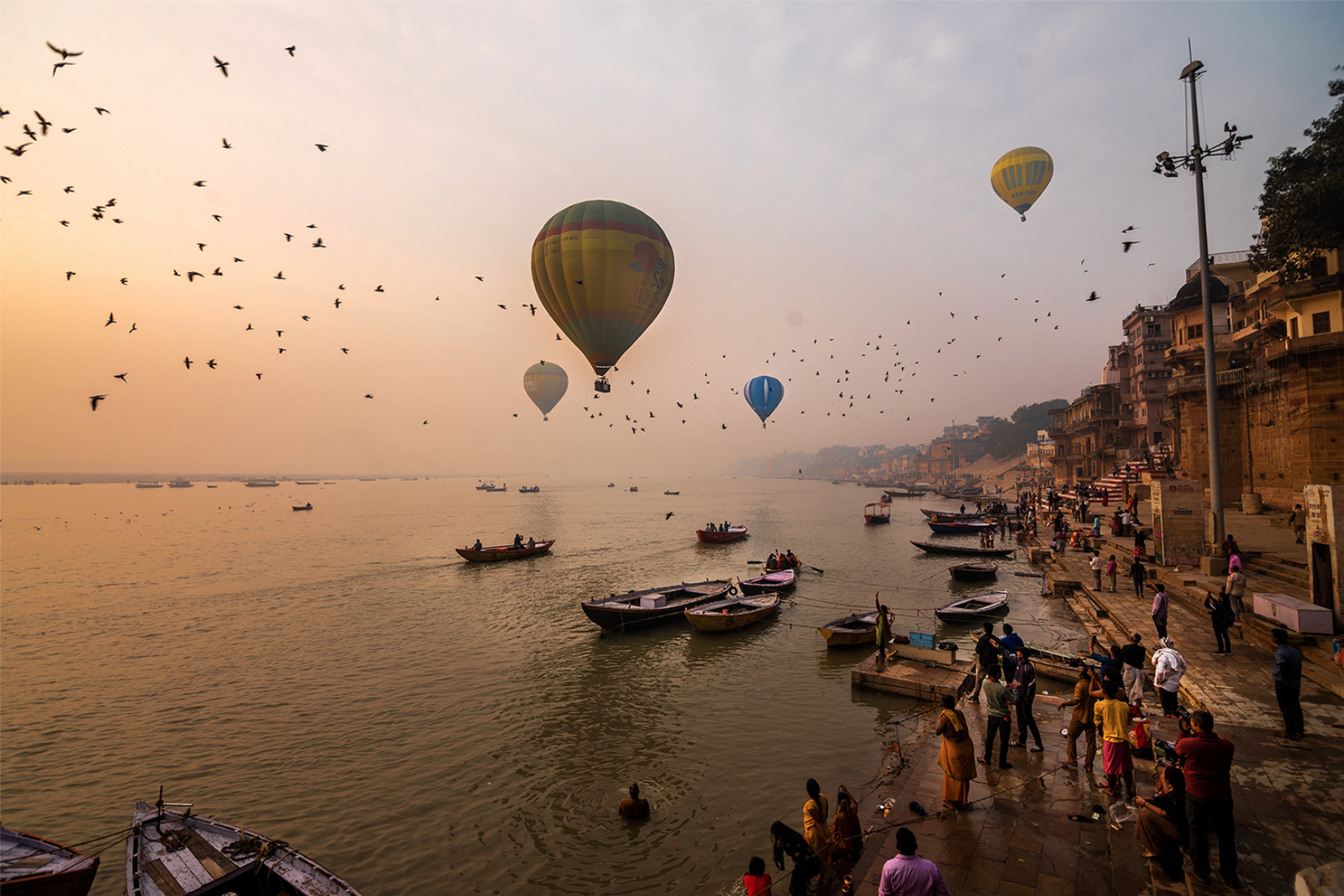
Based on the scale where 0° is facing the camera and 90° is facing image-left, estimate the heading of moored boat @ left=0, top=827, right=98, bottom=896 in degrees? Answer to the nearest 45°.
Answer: approximately 270°

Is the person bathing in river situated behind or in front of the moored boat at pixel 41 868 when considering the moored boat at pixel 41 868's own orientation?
in front

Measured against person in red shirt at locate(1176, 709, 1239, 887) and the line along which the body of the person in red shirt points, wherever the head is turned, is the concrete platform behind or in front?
in front

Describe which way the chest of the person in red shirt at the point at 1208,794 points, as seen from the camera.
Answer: away from the camera

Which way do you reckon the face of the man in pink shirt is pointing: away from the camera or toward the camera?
away from the camera

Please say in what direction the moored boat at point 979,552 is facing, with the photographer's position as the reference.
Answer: facing to the left of the viewer

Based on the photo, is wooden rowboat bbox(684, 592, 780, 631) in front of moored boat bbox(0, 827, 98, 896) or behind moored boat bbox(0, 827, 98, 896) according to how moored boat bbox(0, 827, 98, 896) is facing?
in front

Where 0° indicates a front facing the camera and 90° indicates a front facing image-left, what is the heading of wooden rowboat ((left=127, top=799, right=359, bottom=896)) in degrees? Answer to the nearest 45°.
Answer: approximately 135°

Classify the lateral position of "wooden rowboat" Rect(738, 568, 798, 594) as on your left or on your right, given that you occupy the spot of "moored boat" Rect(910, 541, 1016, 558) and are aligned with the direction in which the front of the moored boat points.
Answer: on your left

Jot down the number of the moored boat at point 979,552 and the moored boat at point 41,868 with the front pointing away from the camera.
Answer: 0

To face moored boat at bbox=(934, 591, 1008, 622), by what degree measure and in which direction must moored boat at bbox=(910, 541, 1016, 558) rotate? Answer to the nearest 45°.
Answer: approximately 90° to its left

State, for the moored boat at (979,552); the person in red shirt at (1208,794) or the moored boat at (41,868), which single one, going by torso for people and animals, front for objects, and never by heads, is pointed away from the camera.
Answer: the person in red shirt
